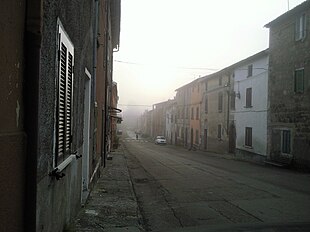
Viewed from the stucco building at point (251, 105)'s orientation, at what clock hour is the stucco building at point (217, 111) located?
the stucco building at point (217, 111) is roughly at 4 o'clock from the stucco building at point (251, 105).

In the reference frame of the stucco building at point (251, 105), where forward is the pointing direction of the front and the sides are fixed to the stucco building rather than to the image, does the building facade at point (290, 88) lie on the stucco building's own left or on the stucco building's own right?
on the stucco building's own left

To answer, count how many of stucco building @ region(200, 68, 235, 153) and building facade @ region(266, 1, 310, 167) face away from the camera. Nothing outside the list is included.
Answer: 0

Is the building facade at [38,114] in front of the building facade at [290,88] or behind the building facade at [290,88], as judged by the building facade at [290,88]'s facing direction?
in front

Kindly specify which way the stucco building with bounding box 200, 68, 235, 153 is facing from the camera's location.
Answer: facing the viewer and to the left of the viewer

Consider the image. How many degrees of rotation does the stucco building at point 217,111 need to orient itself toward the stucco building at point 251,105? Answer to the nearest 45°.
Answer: approximately 45° to its left

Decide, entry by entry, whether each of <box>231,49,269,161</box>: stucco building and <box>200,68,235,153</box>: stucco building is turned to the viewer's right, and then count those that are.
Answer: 0

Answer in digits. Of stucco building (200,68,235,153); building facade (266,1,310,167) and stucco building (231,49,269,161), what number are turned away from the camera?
0

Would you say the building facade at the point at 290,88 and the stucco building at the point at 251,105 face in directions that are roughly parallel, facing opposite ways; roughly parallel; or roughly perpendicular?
roughly parallel

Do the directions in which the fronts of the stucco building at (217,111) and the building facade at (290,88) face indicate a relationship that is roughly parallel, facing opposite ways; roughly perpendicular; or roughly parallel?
roughly parallel

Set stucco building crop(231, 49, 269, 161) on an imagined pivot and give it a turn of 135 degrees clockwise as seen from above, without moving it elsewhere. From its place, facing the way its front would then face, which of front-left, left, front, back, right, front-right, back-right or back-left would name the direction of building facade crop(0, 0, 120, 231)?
back

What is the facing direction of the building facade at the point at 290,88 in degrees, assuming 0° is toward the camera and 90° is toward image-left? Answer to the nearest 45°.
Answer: approximately 45°

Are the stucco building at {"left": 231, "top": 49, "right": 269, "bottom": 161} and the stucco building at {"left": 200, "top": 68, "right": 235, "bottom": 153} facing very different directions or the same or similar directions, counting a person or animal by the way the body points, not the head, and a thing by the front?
same or similar directions

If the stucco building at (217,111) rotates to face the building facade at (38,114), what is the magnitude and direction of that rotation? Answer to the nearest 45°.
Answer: approximately 45° to its left
